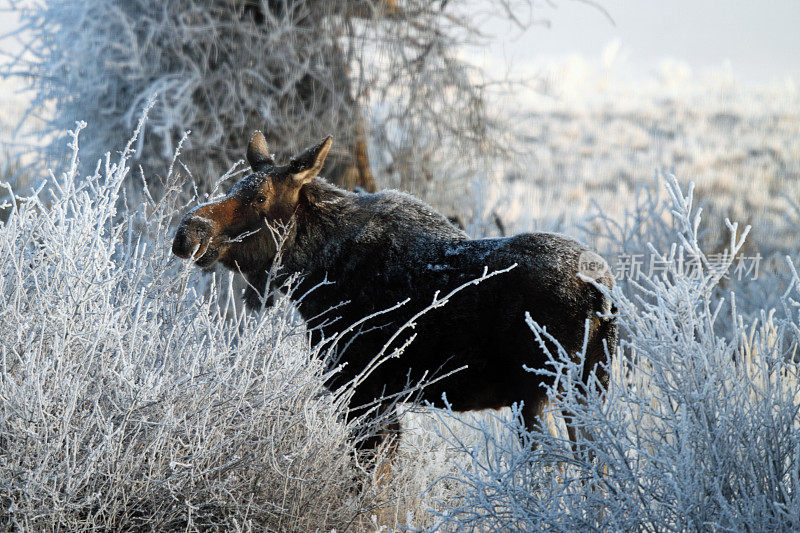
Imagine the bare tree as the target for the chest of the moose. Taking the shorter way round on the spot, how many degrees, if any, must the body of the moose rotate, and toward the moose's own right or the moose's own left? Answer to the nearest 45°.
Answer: approximately 90° to the moose's own right

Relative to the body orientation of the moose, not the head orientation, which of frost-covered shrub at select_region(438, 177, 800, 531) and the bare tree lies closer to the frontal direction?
the bare tree

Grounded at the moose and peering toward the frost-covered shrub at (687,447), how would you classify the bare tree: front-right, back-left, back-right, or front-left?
back-left

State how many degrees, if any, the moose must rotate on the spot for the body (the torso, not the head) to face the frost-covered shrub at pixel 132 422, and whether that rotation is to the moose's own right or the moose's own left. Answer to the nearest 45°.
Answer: approximately 45° to the moose's own left

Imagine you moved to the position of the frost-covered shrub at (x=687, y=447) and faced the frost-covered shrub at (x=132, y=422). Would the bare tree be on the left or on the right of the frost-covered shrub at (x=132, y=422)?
right

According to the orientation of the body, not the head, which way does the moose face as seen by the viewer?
to the viewer's left
